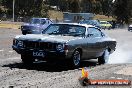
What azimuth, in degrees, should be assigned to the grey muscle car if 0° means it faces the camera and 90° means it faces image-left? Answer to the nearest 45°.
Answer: approximately 45°

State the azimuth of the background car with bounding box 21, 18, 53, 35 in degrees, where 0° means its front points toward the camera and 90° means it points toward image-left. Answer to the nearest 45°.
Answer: approximately 45°
